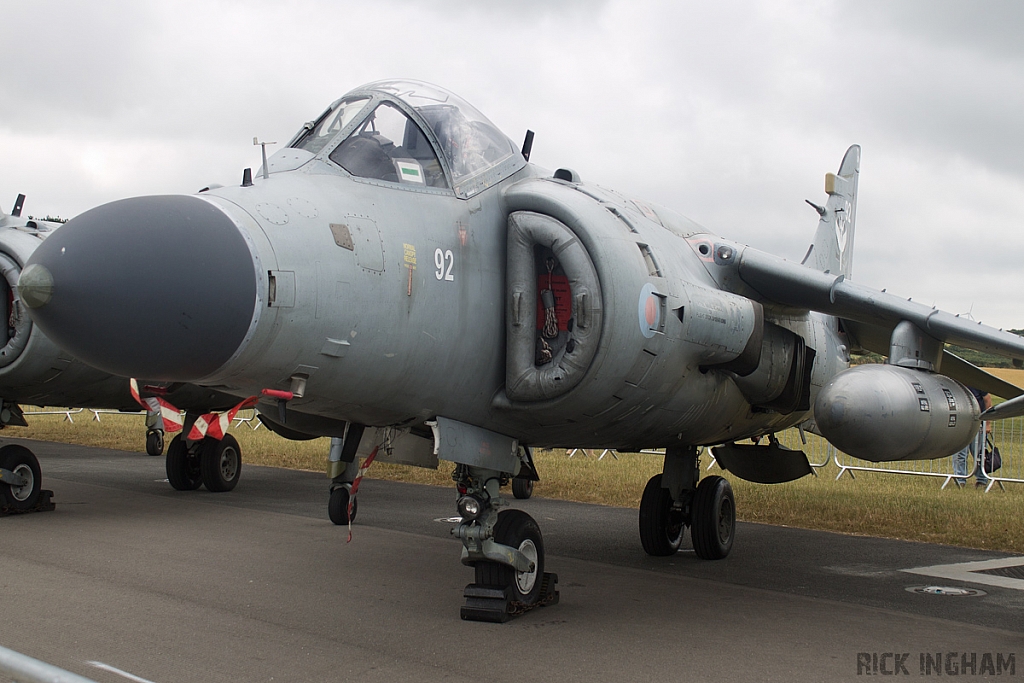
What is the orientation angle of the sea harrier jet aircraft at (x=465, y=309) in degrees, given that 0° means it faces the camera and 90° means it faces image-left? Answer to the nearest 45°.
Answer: approximately 45°

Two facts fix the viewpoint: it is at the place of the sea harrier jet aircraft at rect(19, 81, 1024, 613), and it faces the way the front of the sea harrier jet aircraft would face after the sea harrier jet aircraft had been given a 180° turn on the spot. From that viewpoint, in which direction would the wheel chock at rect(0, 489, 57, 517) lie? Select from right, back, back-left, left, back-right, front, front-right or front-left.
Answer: left

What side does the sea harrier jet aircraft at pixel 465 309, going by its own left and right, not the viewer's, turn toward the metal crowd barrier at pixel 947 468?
back
